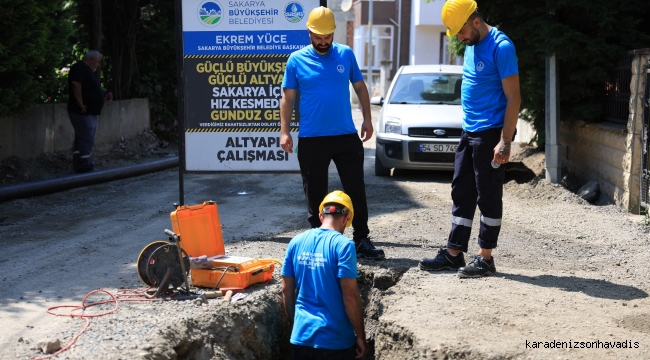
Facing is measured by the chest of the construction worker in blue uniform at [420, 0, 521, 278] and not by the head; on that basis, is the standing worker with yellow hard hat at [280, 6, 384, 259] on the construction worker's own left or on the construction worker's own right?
on the construction worker's own right

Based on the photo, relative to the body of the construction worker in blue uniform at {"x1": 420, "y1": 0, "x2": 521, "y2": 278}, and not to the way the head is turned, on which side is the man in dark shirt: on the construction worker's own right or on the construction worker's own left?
on the construction worker's own right

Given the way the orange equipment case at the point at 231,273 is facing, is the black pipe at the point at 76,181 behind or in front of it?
behind

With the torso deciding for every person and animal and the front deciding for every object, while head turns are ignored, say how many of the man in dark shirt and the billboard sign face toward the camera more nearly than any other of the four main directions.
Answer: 1

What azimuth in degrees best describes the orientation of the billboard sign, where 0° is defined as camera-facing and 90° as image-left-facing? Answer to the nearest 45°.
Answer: approximately 0°

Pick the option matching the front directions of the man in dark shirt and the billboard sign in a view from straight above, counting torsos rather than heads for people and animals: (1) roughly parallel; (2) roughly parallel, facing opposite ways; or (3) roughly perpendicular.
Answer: roughly perpendicular

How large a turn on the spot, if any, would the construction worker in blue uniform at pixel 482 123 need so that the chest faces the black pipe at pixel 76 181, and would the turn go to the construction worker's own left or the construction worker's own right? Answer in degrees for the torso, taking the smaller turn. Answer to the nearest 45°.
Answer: approximately 90° to the construction worker's own right

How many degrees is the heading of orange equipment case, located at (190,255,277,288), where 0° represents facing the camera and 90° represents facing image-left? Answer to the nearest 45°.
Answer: approximately 315°
